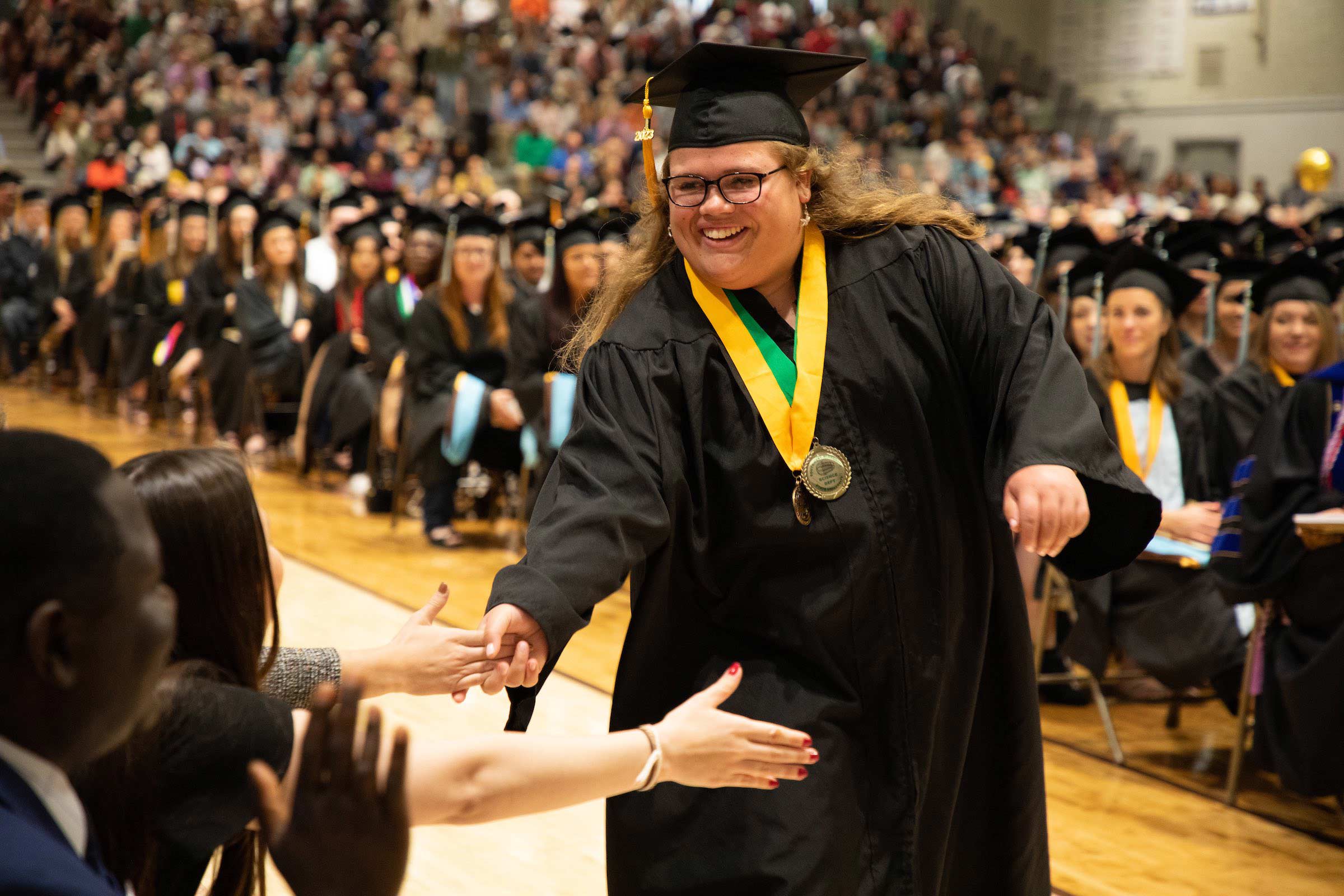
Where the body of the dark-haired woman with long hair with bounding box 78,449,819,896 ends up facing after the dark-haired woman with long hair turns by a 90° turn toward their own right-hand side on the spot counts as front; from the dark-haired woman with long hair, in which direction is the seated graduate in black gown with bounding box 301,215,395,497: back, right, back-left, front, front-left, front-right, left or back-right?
back-left

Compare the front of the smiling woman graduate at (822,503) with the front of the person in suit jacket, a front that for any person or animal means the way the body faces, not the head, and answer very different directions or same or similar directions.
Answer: very different directions

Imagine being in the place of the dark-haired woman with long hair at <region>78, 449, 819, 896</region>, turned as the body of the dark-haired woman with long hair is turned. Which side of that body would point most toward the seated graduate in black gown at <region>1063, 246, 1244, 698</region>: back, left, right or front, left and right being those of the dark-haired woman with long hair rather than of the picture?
front

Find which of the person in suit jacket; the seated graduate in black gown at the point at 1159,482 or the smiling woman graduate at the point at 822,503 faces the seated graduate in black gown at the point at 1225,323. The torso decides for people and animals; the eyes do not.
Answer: the person in suit jacket

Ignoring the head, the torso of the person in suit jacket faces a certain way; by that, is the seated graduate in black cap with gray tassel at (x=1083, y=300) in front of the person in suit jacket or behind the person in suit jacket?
in front

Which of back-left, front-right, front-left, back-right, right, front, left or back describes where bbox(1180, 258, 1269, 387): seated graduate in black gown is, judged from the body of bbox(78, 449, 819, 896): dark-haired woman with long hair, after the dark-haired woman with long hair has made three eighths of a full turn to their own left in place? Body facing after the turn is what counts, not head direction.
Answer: back-right

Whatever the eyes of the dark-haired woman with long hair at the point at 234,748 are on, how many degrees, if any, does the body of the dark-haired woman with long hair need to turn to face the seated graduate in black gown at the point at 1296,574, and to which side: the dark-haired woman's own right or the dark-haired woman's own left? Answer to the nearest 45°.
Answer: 0° — they already face them

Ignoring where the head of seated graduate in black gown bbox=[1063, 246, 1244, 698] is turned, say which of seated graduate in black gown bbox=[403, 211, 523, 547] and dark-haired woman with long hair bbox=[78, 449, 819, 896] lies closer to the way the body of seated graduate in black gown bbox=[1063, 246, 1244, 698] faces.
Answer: the dark-haired woman with long hair

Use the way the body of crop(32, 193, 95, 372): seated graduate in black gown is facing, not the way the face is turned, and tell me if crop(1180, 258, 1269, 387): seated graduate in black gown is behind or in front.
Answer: in front

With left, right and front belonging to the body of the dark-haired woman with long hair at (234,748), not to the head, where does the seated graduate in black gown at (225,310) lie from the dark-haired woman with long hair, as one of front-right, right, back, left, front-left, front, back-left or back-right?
front-left

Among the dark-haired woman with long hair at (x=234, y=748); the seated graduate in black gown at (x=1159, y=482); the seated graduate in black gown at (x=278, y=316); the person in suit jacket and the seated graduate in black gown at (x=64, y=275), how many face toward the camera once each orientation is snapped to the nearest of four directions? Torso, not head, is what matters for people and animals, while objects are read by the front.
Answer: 3

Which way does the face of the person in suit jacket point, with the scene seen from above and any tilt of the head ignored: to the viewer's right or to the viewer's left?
to the viewer's right
